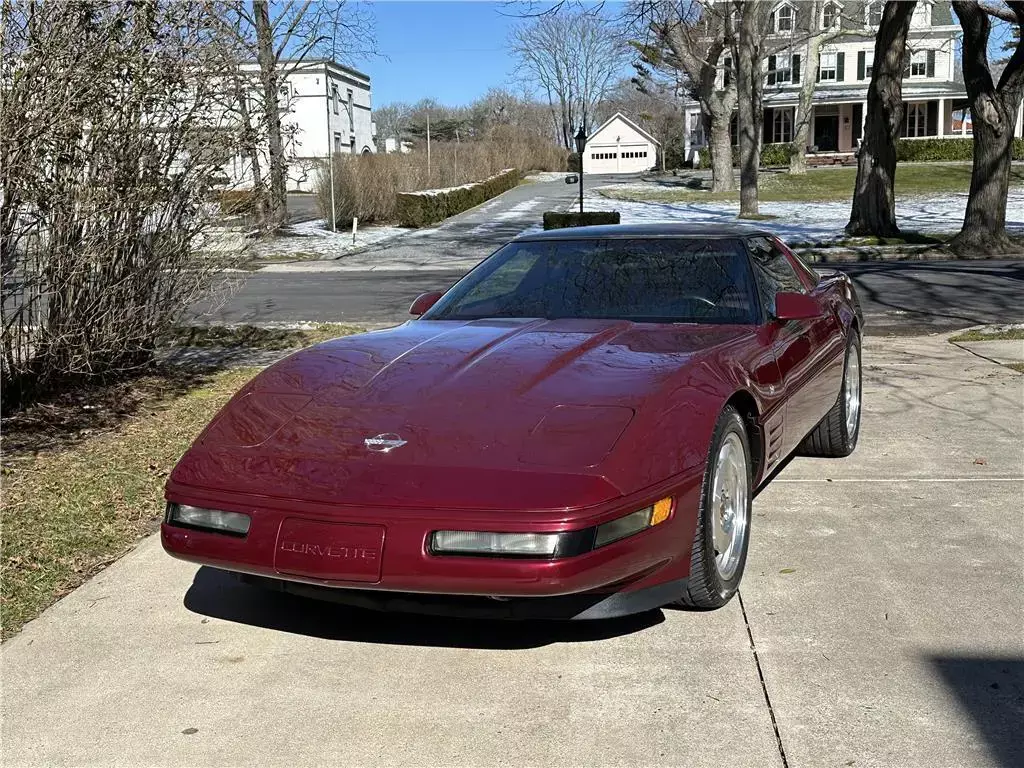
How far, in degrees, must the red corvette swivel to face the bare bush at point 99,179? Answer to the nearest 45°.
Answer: approximately 90° to its right

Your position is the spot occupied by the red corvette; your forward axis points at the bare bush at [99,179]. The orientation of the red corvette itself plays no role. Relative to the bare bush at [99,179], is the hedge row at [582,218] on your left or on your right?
right

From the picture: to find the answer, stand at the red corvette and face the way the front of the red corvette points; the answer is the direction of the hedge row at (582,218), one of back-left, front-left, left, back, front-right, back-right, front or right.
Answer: back-right

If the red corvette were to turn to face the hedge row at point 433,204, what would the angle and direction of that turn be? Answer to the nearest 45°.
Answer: approximately 135° to its right

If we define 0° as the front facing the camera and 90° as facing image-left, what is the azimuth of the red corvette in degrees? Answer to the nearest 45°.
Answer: approximately 45°
